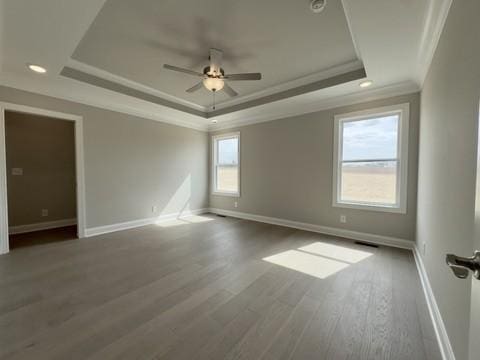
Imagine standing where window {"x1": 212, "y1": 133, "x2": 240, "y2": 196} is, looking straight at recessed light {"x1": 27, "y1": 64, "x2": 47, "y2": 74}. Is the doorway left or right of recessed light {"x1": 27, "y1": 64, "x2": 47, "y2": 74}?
right

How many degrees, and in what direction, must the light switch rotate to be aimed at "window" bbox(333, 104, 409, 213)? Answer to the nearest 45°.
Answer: approximately 45° to its left

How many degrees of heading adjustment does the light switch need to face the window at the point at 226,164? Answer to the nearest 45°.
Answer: approximately 45° to its left

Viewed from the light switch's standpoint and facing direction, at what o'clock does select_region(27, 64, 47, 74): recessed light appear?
The recessed light is roughly at 12 o'clock from the light switch.

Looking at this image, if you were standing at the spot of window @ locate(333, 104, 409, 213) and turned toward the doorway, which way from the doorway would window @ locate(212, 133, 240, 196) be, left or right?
right

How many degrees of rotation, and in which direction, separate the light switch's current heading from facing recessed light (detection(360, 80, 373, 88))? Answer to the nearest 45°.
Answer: approximately 45° to its left

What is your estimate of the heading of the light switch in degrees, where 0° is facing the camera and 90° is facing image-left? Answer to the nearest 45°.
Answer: approximately 0°
